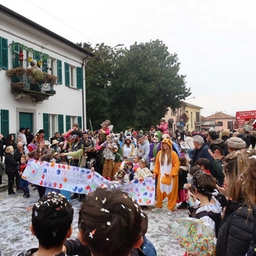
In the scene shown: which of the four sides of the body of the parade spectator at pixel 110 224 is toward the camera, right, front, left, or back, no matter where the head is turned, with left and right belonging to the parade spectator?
back

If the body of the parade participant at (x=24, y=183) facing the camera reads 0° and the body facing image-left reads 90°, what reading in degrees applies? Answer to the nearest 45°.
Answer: approximately 315°

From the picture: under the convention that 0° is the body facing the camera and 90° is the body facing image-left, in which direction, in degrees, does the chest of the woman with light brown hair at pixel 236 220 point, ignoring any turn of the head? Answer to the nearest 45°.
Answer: approximately 135°

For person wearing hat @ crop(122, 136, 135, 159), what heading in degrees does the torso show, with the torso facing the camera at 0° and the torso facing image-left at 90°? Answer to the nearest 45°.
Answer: approximately 0°

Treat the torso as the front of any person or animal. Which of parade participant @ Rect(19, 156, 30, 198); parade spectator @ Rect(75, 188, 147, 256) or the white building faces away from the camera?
parade spectator @ Rect(75, 188, 147, 256)

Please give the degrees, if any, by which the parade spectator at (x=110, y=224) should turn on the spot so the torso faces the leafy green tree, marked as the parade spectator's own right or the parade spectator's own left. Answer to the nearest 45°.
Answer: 0° — they already face it

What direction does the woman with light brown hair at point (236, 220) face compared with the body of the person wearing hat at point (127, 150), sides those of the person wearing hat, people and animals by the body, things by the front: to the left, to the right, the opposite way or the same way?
the opposite way
